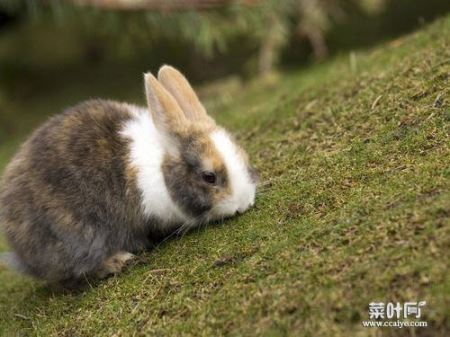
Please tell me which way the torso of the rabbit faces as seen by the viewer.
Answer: to the viewer's right
